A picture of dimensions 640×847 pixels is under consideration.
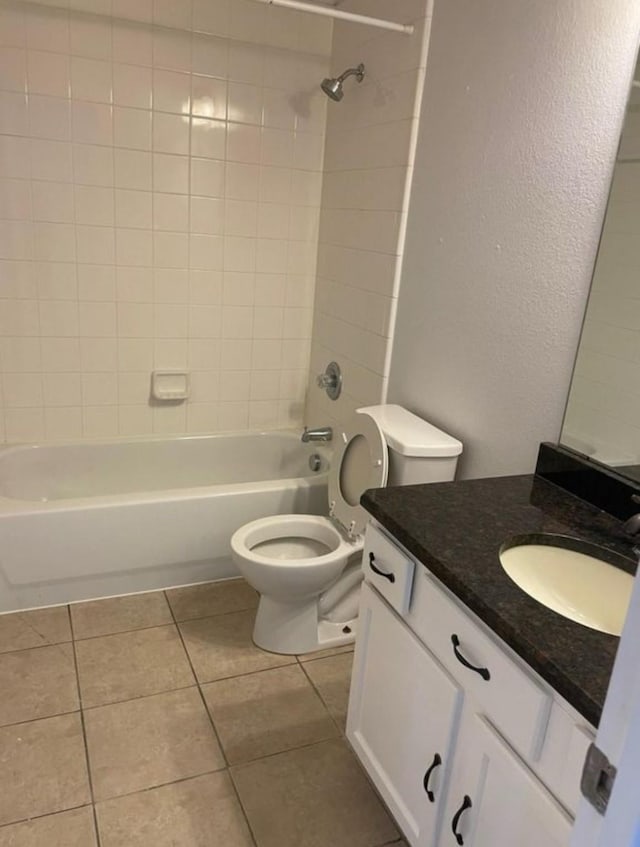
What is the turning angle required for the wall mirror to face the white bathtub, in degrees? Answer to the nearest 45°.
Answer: approximately 45° to its right

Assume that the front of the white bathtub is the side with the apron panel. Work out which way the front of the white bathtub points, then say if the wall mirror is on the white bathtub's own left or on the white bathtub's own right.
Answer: on the white bathtub's own left

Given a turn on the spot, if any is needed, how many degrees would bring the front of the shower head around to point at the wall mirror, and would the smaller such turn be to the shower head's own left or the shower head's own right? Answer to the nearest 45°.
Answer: approximately 135° to the shower head's own left

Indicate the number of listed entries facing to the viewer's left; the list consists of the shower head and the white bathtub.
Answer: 1

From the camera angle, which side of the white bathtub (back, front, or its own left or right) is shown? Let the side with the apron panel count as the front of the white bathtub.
front

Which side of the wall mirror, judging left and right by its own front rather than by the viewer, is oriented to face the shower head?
right

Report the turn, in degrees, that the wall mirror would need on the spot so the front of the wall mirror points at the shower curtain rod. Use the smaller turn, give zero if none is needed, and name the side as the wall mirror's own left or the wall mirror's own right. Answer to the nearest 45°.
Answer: approximately 90° to the wall mirror's own right

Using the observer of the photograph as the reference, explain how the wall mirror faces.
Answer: facing the viewer and to the left of the viewer

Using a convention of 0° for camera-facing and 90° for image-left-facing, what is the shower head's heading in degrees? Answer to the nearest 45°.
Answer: approximately 90°
